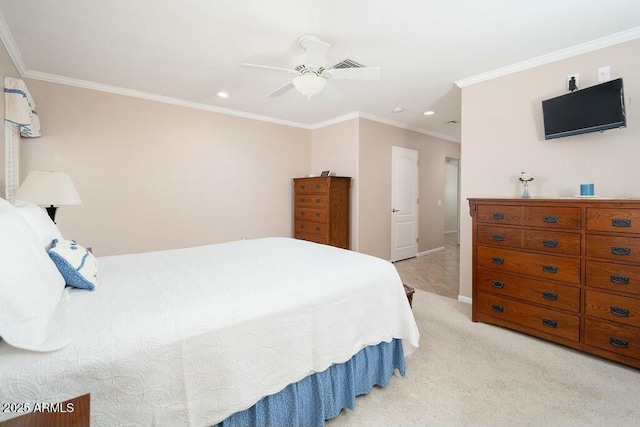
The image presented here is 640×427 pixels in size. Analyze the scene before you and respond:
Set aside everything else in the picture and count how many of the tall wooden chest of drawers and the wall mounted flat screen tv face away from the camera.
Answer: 0

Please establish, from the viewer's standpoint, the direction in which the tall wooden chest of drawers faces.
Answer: facing the viewer and to the left of the viewer

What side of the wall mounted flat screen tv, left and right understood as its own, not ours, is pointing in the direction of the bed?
front

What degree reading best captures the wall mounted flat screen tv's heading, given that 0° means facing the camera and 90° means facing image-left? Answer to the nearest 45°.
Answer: approximately 45°

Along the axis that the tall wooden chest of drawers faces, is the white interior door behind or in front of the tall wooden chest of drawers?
behind

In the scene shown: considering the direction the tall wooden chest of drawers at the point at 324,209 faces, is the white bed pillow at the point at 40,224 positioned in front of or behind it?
in front

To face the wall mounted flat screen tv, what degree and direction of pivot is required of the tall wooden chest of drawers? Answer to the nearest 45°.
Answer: approximately 90° to its left

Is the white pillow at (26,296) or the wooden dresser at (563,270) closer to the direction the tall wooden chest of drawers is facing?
the white pillow

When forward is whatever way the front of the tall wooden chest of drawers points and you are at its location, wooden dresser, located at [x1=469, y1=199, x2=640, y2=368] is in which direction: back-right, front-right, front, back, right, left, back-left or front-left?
left

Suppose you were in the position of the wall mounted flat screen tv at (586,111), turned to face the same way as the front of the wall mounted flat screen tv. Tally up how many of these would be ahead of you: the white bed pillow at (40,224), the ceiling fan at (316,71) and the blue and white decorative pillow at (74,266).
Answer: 3

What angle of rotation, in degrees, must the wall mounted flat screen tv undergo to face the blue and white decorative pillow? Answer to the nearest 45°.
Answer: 0° — it already faces it
